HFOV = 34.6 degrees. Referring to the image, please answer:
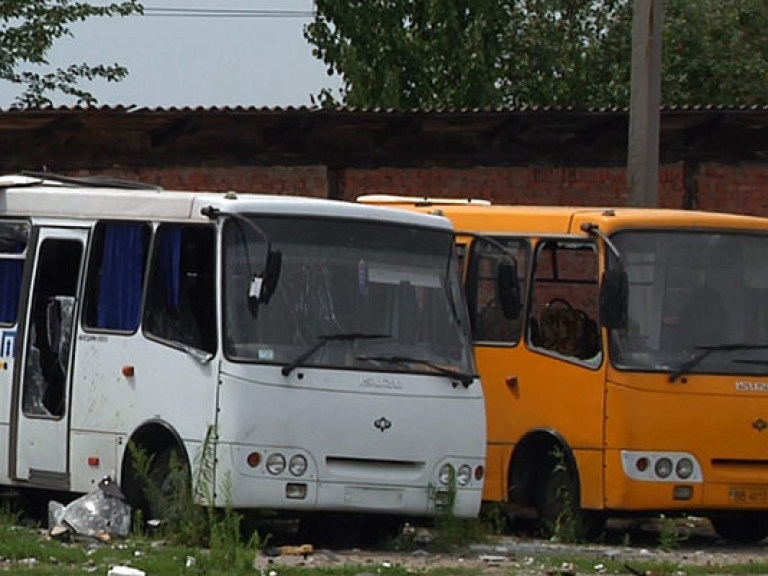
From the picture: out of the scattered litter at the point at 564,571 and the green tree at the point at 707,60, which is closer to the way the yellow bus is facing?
the scattered litter

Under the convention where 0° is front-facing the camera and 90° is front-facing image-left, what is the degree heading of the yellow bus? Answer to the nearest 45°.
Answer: approximately 315°

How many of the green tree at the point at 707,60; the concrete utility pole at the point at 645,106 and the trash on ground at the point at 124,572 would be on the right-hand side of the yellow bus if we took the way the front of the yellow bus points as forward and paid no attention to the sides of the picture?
1

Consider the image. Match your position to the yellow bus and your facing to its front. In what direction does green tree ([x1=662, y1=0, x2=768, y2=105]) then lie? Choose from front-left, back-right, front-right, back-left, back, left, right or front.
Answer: back-left

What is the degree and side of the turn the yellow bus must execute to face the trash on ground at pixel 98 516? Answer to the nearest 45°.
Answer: approximately 135° to its right

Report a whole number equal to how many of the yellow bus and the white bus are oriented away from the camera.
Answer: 0

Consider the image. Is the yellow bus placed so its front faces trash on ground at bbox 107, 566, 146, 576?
no

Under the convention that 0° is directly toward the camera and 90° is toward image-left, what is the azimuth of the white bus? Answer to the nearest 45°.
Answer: approximately 315°

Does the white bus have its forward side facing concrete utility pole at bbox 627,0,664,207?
no

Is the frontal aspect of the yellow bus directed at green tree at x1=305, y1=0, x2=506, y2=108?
no

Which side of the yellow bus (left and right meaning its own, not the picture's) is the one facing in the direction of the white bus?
right

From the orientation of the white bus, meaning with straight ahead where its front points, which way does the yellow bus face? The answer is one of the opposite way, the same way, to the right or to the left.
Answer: the same way

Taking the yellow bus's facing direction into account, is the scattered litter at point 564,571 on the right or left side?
on its right
